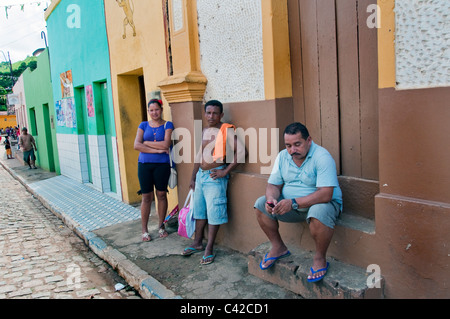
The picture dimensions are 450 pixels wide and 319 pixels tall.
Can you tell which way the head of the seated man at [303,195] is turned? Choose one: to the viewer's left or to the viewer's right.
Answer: to the viewer's left

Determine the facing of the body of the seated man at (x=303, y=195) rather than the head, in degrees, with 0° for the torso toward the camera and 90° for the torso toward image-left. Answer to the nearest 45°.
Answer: approximately 45°

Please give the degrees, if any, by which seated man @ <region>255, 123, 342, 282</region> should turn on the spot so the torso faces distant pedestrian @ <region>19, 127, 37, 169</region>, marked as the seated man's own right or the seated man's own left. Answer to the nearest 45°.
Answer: approximately 90° to the seated man's own right
